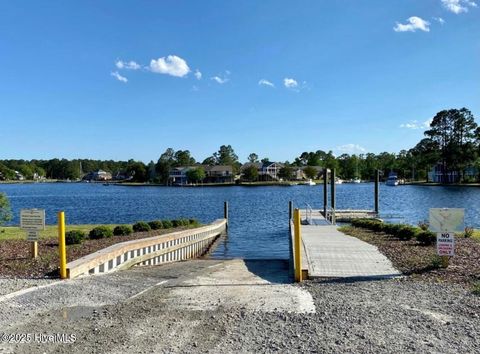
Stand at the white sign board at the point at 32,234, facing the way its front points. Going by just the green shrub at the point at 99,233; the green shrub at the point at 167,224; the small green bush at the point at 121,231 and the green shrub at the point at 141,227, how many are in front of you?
0

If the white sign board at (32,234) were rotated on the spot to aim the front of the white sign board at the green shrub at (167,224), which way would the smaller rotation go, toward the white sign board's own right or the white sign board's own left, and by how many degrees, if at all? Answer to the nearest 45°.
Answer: approximately 135° to the white sign board's own left

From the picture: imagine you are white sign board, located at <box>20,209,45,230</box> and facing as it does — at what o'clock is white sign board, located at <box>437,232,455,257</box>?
white sign board, located at <box>437,232,455,257</box> is roughly at 10 o'clock from white sign board, located at <box>20,209,45,230</box>.

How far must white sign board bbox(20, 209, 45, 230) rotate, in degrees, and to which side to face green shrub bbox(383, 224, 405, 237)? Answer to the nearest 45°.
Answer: approximately 90° to its left

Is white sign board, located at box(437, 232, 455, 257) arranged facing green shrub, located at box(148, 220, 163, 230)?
no

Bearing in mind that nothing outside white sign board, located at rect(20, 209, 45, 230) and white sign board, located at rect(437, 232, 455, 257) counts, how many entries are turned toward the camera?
2

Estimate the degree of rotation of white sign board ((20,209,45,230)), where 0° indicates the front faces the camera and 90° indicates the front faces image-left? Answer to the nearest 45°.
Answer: approximately 0°

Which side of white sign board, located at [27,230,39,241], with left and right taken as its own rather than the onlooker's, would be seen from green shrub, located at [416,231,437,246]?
left

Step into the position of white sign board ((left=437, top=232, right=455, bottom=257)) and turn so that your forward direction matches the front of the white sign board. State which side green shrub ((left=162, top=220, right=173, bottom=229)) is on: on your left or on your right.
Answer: on your right

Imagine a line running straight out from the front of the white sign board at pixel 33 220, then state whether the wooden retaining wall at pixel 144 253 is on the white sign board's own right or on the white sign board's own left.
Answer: on the white sign board's own left

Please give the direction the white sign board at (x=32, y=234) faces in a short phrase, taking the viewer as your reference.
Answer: facing the viewer

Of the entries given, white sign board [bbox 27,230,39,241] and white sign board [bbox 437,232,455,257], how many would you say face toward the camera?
2

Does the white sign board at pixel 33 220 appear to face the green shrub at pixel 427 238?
no

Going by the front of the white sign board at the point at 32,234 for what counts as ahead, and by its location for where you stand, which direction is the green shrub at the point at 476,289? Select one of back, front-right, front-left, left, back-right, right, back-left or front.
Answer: front-left

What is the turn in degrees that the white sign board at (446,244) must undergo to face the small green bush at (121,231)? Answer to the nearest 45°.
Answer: approximately 90° to its right

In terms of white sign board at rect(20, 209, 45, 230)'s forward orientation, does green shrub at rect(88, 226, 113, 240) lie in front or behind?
behind
